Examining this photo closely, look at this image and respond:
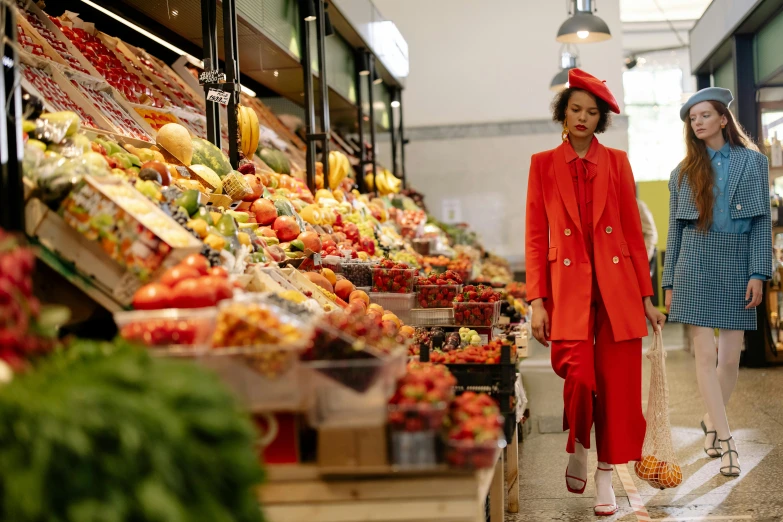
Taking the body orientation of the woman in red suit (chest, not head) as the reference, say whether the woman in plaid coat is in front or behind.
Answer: behind

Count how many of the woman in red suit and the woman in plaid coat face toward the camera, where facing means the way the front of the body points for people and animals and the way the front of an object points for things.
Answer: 2

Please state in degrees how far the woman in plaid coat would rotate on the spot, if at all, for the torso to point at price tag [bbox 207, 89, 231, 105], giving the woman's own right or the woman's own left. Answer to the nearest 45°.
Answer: approximately 90° to the woman's own right

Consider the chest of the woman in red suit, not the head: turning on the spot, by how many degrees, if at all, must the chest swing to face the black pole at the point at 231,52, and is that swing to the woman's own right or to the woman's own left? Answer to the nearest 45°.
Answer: approximately 90° to the woman's own right

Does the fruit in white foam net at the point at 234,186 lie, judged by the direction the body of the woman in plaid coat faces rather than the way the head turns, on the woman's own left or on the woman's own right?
on the woman's own right

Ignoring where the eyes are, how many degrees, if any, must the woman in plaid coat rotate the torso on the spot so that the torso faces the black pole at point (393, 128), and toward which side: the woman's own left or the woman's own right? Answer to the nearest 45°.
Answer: approximately 135° to the woman's own right

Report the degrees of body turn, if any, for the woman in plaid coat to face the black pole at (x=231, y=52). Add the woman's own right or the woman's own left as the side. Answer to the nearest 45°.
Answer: approximately 90° to the woman's own right

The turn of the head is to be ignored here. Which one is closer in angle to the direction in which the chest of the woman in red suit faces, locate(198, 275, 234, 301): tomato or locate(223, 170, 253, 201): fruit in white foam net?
the tomato
